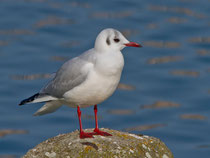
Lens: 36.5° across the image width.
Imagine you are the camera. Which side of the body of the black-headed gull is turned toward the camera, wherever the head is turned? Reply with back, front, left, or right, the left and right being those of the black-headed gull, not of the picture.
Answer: right
